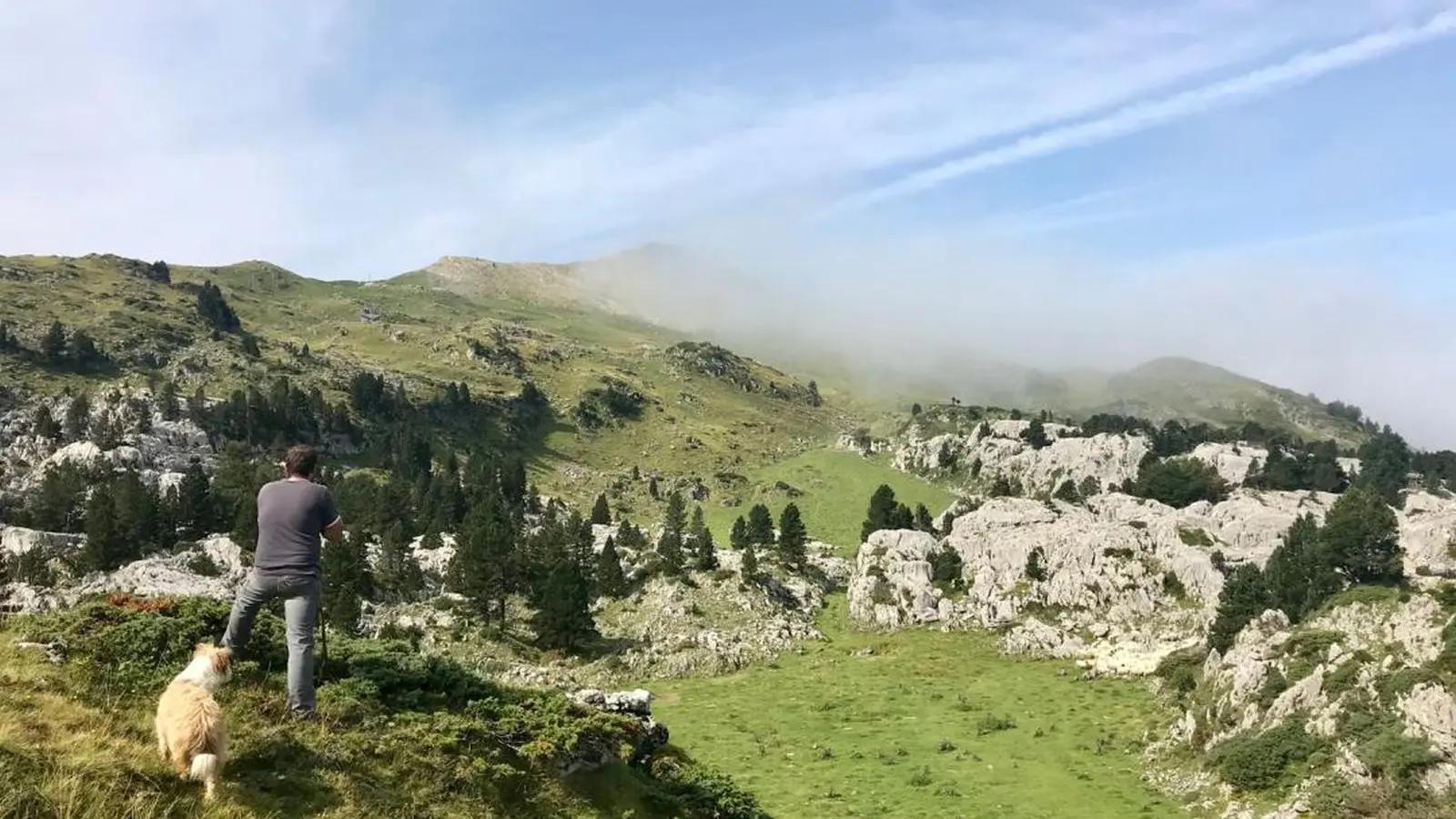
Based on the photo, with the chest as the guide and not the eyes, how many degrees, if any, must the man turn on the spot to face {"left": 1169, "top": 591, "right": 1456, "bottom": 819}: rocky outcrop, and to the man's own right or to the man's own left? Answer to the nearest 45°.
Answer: approximately 90° to the man's own right

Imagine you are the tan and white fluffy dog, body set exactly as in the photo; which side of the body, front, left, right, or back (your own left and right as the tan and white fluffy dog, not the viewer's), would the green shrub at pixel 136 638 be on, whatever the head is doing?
front

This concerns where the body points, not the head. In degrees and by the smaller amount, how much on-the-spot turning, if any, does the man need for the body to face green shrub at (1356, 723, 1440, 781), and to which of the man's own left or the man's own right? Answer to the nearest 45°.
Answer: approximately 90° to the man's own right

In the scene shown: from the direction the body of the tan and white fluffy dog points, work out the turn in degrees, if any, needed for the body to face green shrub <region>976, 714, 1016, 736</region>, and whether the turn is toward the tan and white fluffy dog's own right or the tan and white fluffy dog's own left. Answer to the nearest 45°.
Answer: approximately 45° to the tan and white fluffy dog's own right

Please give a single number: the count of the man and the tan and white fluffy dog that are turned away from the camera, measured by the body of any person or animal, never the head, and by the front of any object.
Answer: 2

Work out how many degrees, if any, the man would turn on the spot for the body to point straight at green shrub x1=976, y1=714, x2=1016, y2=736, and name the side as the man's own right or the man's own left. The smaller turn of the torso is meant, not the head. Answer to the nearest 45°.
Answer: approximately 45° to the man's own right

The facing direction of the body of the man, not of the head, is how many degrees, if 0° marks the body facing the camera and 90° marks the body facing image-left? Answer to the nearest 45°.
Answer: approximately 180°

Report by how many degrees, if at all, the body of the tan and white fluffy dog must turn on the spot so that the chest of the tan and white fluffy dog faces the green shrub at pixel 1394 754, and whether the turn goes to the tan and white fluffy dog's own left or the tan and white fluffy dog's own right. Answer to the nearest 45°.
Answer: approximately 90° to the tan and white fluffy dog's own right

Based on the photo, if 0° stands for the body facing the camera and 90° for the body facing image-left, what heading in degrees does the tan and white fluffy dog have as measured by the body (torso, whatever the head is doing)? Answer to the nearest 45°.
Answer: approximately 180°
